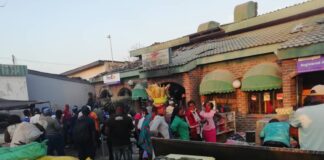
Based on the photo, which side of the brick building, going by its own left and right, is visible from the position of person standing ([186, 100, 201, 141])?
front

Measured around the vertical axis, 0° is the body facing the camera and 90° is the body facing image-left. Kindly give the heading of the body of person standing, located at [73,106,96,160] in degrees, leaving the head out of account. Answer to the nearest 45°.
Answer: approximately 180°

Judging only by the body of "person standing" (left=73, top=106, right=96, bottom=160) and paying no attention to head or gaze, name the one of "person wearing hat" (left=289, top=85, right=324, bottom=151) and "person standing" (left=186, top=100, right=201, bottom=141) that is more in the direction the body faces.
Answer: the person standing

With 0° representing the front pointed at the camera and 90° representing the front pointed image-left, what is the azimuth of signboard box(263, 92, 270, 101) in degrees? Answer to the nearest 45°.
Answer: approximately 0°

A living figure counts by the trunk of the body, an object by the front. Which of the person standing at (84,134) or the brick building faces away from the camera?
the person standing

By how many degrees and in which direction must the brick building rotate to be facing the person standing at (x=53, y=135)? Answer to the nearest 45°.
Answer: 0° — it already faces them

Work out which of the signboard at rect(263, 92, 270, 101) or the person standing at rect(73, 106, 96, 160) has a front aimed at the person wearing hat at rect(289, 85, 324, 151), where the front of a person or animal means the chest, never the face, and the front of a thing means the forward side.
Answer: the signboard

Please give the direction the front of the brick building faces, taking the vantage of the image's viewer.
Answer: facing the viewer and to the left of the viewer
